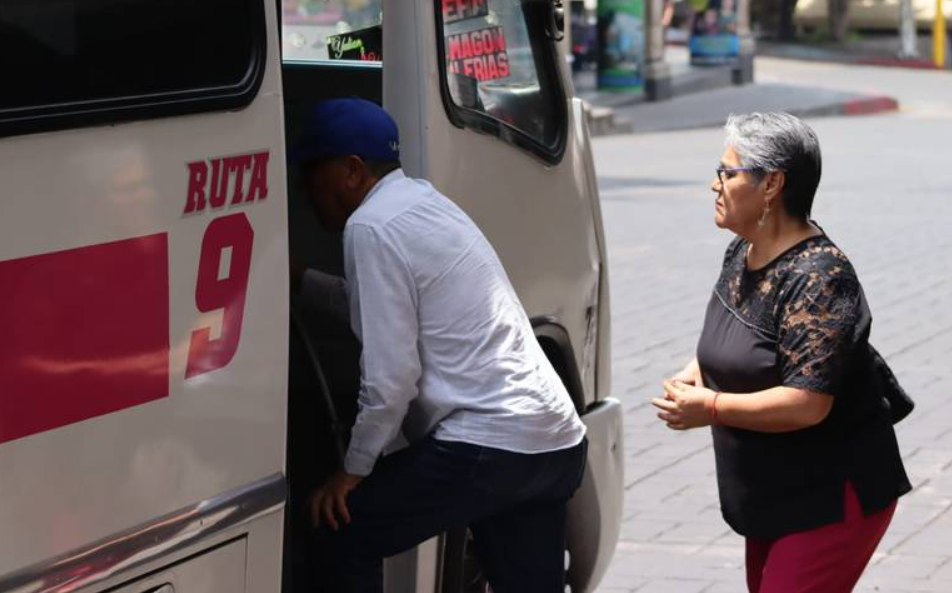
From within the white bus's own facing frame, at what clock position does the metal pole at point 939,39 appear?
The metal pole is roughly at 11 o'clock from the white bus.

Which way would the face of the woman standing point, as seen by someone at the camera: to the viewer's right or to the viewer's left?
to the viewer's left

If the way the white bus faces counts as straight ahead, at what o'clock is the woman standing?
The woman standing is roughly at 1 o'clock from the white bus.

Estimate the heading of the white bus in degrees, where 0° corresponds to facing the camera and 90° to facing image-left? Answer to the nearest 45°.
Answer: approximately 225°

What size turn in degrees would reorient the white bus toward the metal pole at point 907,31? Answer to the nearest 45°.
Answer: approximately 45° to its left
